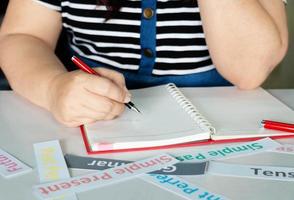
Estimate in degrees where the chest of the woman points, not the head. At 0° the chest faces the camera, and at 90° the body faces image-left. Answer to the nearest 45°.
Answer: approximately 0°

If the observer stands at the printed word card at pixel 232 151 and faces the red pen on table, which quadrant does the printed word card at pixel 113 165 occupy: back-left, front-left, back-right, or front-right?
back-left
